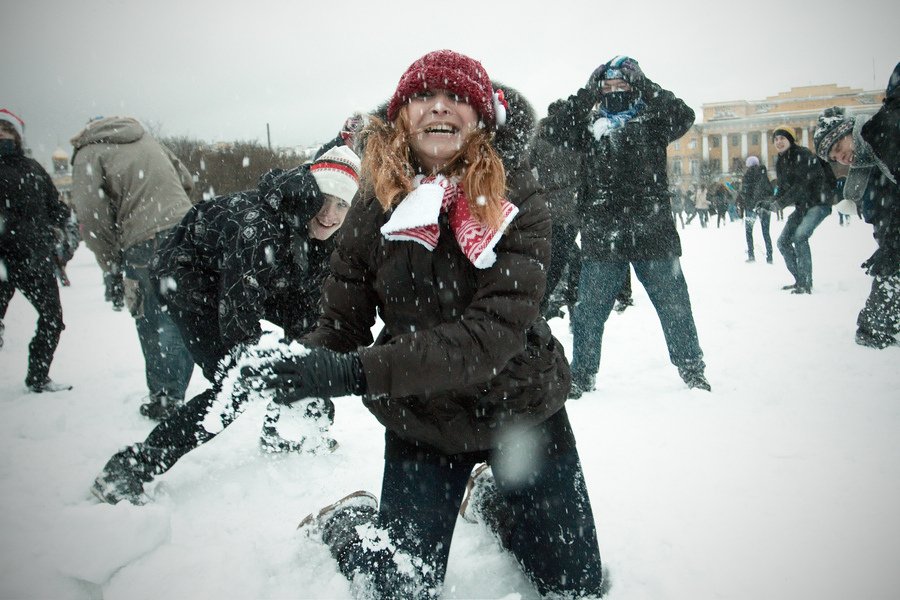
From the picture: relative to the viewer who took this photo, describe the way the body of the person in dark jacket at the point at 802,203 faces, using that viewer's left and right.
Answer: facing to the left of the viewer

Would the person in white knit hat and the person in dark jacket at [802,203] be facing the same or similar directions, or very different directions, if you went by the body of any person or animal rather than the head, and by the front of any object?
very different directions

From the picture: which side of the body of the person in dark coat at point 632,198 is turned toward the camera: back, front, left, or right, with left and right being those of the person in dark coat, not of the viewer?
front

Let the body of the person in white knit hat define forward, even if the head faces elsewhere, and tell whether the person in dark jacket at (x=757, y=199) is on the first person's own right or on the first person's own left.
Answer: on the first person's own left

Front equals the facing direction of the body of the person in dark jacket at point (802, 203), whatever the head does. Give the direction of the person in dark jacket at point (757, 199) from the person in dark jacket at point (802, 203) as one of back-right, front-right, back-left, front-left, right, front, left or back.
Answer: right

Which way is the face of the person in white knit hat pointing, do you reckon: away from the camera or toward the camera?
toward the camera

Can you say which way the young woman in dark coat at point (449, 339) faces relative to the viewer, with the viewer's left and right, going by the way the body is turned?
facing the viewer

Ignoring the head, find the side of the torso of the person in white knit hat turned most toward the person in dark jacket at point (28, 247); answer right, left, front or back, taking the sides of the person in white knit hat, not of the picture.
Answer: back

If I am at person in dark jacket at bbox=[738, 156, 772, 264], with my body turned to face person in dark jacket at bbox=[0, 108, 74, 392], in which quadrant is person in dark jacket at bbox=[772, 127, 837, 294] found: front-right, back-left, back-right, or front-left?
front-left

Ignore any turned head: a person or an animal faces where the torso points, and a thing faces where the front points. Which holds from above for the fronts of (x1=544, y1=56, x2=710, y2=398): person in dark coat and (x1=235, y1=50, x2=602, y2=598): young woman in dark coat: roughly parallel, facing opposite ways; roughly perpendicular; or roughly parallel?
roughly parallel
